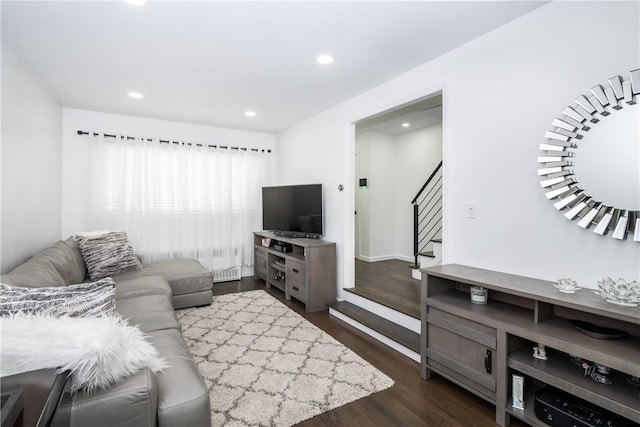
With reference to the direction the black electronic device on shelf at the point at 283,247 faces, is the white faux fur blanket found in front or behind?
in front

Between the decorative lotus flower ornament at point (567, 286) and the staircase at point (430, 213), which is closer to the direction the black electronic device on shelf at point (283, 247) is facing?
the decorative lotus flower ornament

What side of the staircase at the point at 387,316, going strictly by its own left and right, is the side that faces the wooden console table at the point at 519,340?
left

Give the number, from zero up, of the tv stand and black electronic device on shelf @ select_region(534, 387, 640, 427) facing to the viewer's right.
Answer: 0

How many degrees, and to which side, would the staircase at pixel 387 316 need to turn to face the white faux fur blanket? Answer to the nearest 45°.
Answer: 0° — it already faces it

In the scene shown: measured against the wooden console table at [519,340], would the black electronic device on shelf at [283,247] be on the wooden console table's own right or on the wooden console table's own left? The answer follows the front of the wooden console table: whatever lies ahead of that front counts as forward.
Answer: on the wooden console table's own right

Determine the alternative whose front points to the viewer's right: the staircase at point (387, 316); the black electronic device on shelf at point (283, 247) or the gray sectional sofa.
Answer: the gray sectional sofa

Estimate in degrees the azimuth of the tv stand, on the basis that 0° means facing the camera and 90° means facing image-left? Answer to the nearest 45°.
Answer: approximately 45°

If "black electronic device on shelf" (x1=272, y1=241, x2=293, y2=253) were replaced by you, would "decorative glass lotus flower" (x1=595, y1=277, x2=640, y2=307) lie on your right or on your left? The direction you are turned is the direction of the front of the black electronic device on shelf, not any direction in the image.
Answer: on your left

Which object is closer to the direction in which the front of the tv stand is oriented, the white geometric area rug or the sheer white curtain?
the white geometric area rug

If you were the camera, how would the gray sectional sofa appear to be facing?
facing to the right of the viewer

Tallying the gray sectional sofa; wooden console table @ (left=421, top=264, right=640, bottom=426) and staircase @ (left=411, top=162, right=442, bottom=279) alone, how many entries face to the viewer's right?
1
